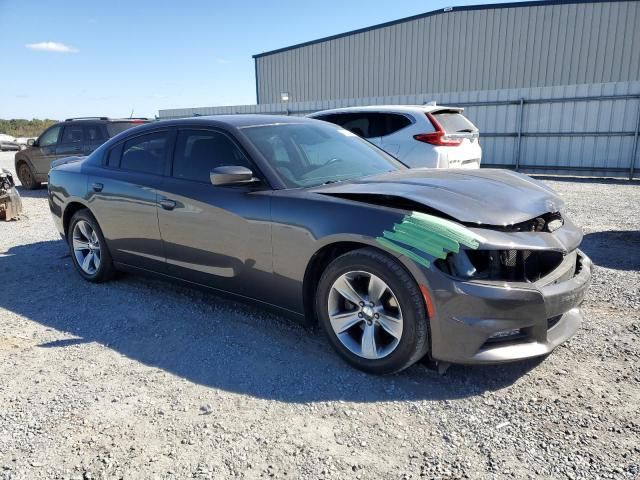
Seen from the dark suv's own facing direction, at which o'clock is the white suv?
The white suv is roughly at 6 o'clock from the dark suv.

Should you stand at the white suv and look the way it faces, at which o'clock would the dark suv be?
The dark suv is roughly at 11 o'clock from the white suv.

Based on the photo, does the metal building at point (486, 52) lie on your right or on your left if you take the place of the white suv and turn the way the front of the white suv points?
on your right

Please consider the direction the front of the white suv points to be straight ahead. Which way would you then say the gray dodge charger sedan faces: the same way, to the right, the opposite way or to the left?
the opposite way

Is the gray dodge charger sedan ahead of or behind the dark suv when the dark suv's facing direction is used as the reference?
behind

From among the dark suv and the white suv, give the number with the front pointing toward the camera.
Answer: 0

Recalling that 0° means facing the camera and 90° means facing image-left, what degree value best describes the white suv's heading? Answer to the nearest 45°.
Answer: approximately 135°

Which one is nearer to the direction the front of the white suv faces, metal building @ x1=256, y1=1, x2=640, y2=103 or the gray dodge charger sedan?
the metal building

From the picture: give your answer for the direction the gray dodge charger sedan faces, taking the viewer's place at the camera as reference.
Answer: facing the viewer and to the right of the viewer

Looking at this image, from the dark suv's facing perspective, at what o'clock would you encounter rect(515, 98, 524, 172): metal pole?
The metal pole is roughly at 5 o'clock from the dark suv.

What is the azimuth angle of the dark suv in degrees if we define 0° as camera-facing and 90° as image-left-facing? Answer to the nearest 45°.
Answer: approximately 135°

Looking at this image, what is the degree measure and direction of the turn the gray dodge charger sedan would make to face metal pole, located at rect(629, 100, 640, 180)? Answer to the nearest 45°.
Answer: approximately 90° to its left
